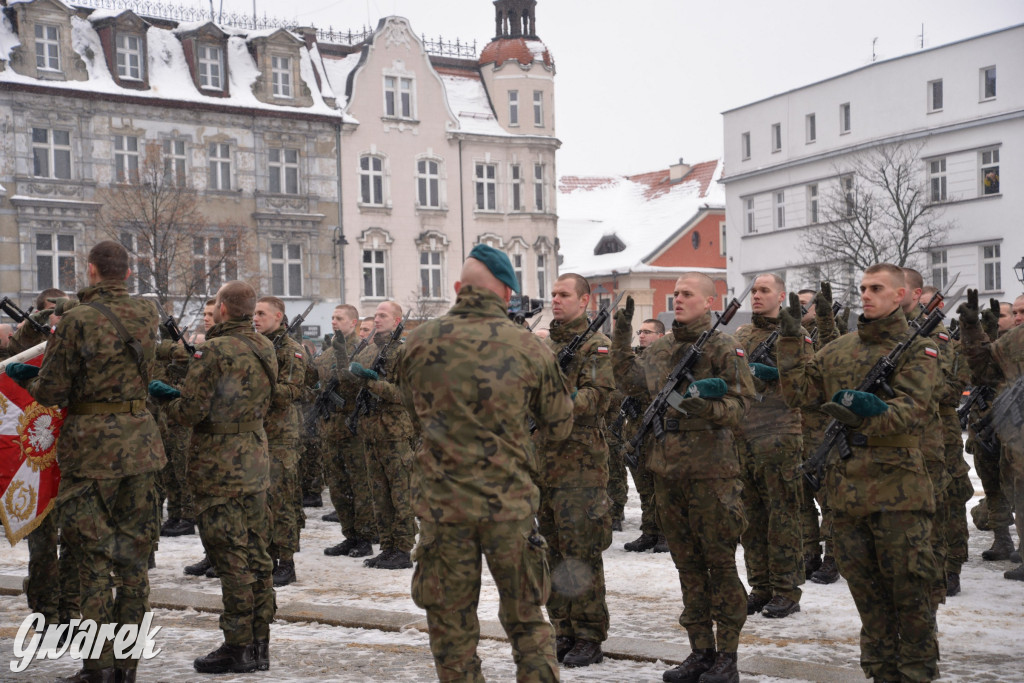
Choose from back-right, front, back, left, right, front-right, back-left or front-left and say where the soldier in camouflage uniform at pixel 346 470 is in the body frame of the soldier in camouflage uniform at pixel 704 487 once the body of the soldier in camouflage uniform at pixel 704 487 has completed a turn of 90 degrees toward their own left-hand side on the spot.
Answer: back

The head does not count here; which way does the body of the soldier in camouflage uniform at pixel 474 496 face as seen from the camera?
away from the camera

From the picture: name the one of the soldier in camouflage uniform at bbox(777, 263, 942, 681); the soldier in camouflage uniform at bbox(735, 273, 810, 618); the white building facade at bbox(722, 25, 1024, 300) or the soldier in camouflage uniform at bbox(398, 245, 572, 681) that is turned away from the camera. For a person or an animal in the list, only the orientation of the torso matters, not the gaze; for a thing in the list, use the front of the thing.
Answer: the soldier in camouflage uniform at bbox(398, 245, 572, 681)

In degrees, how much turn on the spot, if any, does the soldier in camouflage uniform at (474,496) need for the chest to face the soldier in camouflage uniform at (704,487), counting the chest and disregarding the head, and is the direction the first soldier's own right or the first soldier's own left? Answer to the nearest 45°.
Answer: approximately 45° to the first soldier's own right

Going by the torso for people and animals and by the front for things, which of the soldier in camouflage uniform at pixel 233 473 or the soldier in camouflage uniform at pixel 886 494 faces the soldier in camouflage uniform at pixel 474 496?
the soldier in camouflage uniform at pixel 886 494

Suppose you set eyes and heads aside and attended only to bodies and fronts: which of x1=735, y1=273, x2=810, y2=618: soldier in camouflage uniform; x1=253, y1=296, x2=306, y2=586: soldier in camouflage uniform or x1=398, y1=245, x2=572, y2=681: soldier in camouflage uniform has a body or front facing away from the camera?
x1=398, y1=245, x2=572, y2=681: soldier in camouflage uniform

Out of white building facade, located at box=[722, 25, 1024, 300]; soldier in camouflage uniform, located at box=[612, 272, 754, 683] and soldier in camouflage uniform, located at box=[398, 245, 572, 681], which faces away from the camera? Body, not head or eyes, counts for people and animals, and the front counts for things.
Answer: soldier in camouflage uniform, located at box=[398, 245, 572, 681]

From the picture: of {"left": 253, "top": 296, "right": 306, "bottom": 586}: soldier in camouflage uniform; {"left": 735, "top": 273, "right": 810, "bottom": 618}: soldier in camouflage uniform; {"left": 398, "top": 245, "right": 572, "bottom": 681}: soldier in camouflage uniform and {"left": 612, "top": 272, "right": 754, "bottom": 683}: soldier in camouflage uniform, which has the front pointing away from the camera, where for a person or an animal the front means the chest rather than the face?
{"left": 398, "top": 245, "right": 572, "bottom": 681}: soldier in camouflage uniform

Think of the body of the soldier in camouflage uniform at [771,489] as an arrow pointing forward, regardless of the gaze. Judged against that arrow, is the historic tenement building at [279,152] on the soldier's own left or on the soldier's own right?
on the soldier's own right

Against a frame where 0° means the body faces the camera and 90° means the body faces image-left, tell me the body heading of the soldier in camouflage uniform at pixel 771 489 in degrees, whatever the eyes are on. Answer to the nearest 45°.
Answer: approximately 45°

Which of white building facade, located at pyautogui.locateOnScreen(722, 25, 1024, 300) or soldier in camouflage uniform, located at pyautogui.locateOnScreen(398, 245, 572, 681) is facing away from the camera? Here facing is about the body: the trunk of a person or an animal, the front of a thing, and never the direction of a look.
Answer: the soldier in camouflage uniform

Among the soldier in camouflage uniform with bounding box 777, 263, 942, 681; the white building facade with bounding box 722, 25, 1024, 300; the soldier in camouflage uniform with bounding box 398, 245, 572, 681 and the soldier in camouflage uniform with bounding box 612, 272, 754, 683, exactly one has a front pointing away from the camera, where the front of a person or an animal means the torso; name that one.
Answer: the soldier in camouflage uniform with bounding box 398, 245, 572, 681
